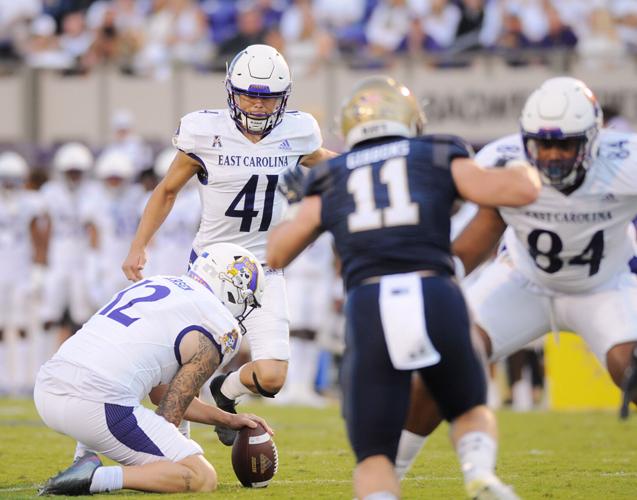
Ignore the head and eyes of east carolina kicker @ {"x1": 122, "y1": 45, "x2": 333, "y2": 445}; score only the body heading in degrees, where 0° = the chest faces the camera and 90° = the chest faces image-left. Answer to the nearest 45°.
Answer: approximately 0°

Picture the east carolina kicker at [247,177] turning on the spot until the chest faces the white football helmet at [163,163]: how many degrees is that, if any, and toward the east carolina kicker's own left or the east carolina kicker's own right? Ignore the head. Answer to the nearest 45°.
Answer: approximately 180°
